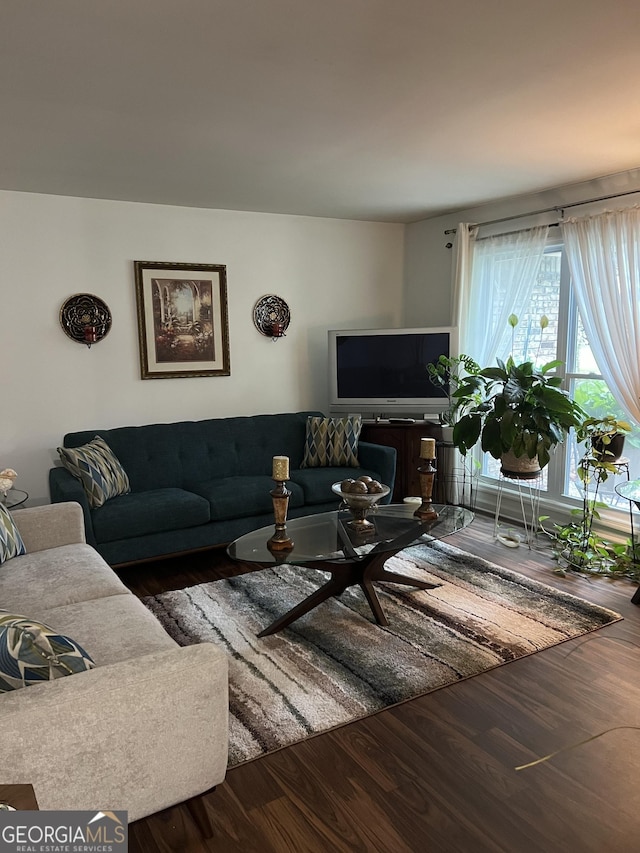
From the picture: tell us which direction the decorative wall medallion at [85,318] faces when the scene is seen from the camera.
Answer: facing the viewer

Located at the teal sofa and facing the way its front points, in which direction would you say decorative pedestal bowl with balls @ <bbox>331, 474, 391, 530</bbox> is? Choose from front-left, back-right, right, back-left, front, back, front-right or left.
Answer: front

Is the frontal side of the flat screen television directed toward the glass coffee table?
yes

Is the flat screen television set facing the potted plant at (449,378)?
no

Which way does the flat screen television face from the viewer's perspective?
toward the camera

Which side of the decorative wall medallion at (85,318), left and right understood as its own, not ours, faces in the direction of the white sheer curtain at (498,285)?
left

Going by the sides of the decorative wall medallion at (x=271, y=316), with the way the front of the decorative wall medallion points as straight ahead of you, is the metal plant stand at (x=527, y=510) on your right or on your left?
on your left

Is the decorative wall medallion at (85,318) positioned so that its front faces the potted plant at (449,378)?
no

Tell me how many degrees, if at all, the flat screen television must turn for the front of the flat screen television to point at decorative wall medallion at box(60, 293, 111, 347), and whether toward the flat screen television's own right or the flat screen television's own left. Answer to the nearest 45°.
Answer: approximately 45° to the flat screen television's own right

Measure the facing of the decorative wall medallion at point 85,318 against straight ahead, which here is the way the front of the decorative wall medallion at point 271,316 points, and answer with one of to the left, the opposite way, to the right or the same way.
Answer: the same way

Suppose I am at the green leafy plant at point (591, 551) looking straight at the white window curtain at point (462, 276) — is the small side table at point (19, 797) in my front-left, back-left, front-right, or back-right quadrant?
back-left

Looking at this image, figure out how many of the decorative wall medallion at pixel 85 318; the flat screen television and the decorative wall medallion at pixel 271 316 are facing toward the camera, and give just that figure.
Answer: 3

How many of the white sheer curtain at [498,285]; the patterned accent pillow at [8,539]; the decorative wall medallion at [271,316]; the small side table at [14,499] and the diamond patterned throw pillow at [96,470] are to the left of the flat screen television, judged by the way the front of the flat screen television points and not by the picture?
1

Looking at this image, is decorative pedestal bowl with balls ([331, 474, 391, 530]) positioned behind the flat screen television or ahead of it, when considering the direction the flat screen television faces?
ahead

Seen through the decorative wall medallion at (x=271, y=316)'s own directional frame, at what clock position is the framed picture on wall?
The framed picture on wall is roughly at 2 o'clock from the decorative wall medallion.

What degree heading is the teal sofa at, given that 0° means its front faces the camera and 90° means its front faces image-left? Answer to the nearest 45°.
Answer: approximately 315°
